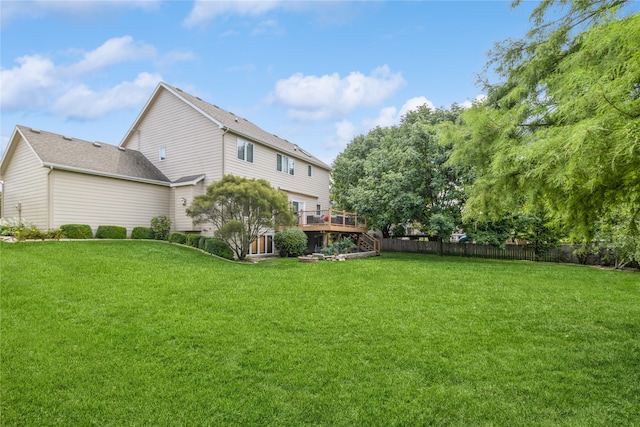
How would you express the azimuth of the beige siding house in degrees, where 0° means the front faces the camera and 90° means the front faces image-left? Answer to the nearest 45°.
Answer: approximately 135°

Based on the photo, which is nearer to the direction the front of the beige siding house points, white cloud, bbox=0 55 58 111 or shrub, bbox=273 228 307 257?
the white cloud

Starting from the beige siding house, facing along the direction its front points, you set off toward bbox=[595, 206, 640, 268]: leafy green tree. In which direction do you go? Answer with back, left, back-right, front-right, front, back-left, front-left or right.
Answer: back

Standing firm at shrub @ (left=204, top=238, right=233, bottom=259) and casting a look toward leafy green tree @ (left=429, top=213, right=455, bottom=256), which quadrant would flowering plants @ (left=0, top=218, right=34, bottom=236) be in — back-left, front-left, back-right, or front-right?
back-left

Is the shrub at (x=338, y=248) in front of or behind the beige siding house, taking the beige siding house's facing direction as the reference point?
behind

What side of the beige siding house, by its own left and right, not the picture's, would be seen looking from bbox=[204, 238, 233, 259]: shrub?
back

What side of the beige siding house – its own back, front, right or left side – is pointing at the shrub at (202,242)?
back

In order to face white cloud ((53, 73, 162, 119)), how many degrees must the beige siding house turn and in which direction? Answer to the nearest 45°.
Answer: approximately 45° to its right

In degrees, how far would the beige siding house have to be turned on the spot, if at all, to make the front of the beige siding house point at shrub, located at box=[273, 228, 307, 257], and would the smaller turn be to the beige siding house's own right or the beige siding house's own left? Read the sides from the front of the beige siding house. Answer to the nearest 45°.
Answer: approximately 135° to the beige siding house's own right
